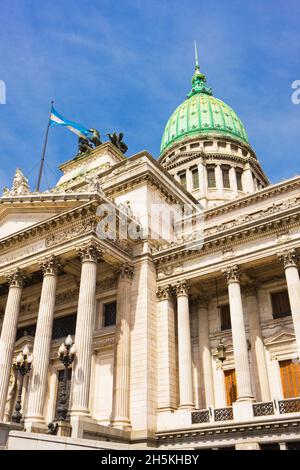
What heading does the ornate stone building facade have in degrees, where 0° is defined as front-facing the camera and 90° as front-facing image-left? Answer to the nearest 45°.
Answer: approximately 45°
